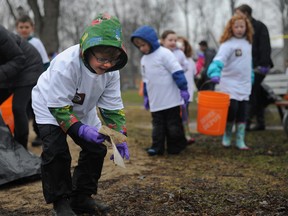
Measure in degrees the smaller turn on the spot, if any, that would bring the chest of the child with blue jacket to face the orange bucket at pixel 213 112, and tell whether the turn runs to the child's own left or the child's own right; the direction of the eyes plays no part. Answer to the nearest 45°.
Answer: approximately 135° to the child's own left

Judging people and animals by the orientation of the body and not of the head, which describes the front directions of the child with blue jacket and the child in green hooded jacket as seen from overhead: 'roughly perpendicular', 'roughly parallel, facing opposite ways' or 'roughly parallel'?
roughly perpendicular

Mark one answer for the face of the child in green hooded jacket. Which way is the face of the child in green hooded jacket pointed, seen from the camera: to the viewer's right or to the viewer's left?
to the viewer's right

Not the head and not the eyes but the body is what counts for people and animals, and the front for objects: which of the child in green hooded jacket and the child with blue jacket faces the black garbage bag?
the child with blue jacket

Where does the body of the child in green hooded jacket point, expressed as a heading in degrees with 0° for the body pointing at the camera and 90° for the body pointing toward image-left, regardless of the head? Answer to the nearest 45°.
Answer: approximately 315°

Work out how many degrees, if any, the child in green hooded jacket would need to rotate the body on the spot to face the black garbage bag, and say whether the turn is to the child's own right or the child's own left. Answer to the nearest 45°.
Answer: approximately 180°

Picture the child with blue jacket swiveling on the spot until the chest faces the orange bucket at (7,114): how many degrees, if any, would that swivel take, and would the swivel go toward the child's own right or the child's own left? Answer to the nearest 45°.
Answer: approximately 45° to the child's own right

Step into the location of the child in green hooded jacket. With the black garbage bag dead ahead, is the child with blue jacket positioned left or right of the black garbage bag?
right

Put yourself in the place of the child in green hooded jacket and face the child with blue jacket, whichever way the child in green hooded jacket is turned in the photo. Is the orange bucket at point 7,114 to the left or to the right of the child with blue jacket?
left

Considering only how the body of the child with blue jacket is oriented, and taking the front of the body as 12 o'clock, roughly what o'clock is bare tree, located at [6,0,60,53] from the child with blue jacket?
The bare tree is roughly at 4 o'clock from the child with blue jacket.

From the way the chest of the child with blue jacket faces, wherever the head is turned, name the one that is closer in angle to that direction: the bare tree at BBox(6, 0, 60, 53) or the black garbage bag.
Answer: the black garbage bag

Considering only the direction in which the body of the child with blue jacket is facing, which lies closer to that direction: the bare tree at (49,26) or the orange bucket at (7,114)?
the orange bucket
